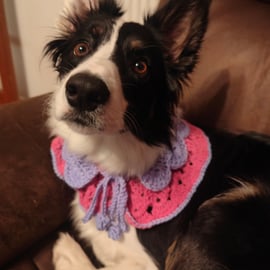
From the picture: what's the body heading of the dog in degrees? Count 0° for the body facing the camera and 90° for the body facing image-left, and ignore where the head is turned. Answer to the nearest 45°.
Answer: approximately 45°
